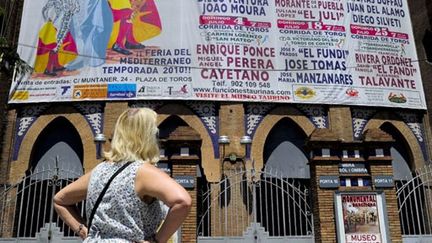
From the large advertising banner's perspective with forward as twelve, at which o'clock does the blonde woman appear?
The blonde woman is roughly at 12 o'clock from the large advertising banner.

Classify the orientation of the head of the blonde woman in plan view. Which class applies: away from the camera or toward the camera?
away from the camera

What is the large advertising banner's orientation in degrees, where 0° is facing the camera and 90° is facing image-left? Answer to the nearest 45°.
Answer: approximately 0°
